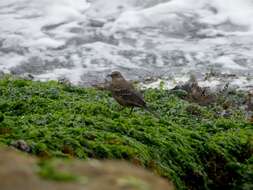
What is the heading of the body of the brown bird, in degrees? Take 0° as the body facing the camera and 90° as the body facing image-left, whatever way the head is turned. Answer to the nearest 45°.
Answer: approximately 90°
